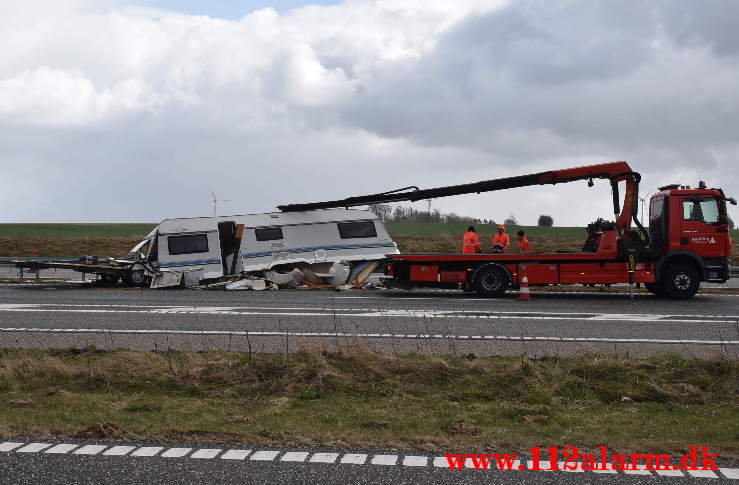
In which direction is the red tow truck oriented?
to the viewer's right

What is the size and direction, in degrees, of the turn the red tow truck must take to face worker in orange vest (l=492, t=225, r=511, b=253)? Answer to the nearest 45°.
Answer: approximately 135° to its left

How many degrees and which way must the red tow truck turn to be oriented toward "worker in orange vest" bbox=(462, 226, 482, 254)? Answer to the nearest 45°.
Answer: approximately 135° to its left

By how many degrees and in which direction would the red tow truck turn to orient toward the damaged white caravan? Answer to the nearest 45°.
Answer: approximately 180°
